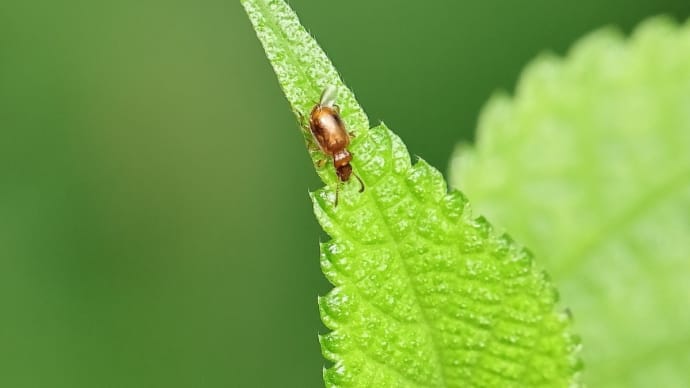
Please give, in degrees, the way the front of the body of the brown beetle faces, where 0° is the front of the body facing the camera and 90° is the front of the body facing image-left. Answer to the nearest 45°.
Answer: approximately 0°

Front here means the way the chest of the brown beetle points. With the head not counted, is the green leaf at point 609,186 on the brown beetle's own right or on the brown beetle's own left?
on the brown beetle's own left
